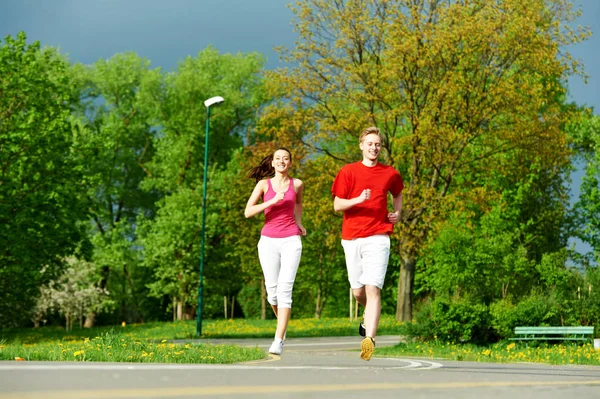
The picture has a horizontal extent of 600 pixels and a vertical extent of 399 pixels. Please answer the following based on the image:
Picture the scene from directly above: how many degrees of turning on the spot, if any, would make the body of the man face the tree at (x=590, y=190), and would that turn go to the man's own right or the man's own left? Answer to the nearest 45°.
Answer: approximately 180°

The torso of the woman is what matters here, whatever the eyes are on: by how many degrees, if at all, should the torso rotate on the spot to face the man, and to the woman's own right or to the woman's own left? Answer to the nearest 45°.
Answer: approximately 90° to the woman's own left

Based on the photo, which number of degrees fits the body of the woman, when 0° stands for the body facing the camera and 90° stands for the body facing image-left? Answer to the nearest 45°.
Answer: approximately 0°

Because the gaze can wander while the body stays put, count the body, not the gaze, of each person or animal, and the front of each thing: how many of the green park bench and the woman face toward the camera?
2

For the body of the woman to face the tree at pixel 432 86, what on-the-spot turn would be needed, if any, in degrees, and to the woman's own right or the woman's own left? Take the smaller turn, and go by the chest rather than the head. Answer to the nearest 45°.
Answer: approximately 180°

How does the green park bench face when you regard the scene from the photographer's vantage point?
facing the viewer

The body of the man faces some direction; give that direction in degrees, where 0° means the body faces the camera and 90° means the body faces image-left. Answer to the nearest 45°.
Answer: approximately 0°

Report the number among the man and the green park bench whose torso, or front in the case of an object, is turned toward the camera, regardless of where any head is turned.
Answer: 2

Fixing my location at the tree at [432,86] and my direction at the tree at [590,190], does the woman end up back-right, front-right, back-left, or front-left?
back-right

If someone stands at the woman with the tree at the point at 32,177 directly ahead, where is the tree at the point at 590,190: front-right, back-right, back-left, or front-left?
front-right

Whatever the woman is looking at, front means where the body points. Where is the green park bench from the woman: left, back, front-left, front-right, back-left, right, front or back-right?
back-left

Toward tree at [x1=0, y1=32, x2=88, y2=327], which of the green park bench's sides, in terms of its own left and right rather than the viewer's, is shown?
right

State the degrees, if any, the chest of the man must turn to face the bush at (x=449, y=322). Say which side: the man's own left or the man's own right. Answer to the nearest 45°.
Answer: approximately 180°

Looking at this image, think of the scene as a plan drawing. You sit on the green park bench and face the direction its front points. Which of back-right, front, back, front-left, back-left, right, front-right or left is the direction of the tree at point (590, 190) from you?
back

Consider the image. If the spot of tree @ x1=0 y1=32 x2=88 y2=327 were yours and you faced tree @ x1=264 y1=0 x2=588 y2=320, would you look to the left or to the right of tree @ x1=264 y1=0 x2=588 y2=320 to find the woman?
right
